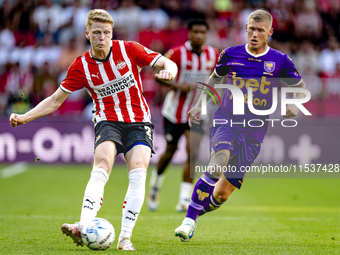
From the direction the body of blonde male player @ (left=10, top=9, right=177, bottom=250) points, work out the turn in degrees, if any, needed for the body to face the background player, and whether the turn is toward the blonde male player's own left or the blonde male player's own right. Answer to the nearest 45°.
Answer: approximately 180°

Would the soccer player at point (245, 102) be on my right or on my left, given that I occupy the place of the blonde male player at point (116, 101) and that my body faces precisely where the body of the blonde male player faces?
on my left

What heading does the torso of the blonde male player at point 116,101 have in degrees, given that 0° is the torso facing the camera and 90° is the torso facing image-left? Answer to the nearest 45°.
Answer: approximately 0°
